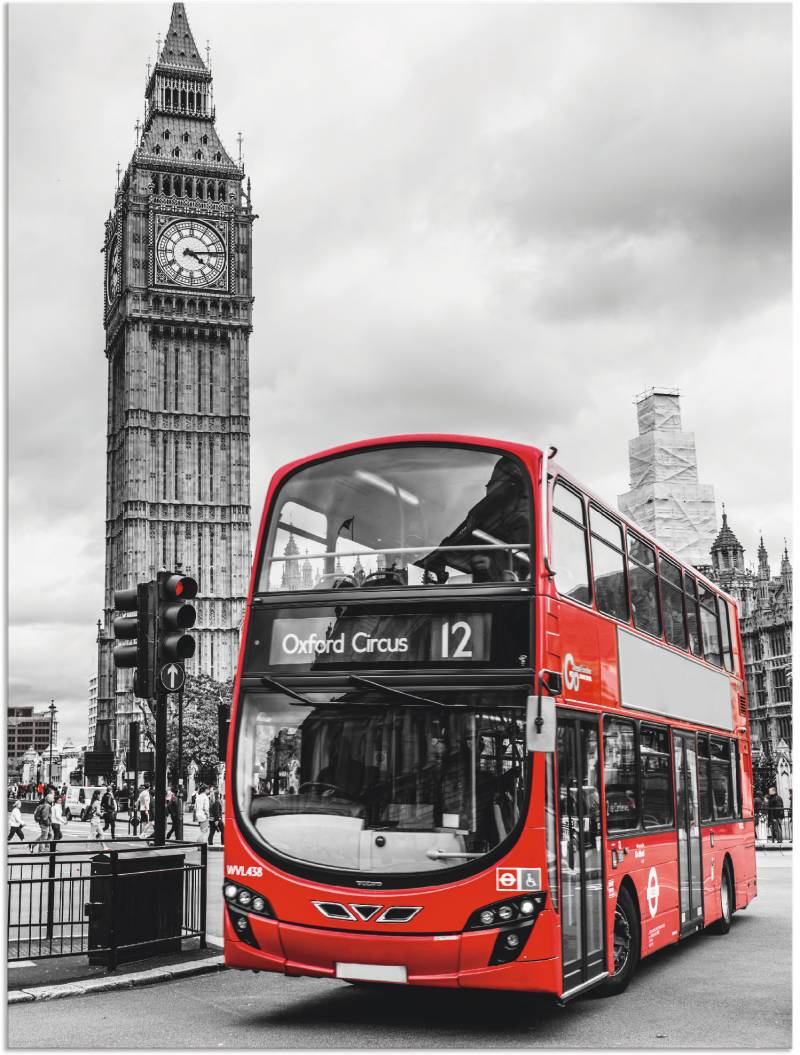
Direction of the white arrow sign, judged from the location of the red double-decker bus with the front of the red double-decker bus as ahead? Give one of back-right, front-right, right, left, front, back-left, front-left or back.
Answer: right

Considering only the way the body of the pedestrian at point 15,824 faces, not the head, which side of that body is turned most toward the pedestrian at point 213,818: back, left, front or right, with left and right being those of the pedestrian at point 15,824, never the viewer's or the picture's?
front

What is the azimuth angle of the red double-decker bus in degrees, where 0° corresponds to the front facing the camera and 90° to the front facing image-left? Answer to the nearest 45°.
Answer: approximately 45°

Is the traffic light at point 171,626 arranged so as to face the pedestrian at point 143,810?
no

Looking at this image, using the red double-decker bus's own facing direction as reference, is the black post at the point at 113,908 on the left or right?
on its right

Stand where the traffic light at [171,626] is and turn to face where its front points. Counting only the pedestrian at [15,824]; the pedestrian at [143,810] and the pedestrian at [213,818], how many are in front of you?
0

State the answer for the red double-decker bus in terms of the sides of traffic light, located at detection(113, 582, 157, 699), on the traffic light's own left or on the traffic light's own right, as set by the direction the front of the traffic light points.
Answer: on the traffic light's own left

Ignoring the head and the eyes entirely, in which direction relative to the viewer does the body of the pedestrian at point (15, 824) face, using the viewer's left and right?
facing to the right of the viewer
